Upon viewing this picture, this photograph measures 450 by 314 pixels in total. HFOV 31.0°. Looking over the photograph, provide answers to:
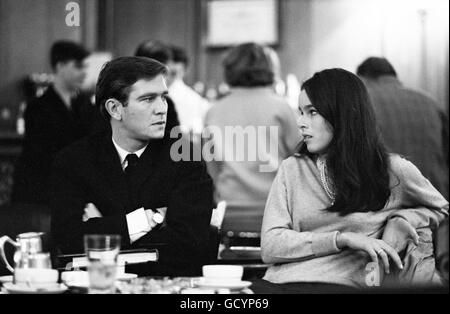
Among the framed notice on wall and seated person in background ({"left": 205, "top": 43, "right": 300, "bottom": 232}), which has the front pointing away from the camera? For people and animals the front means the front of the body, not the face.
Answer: the seated person in background

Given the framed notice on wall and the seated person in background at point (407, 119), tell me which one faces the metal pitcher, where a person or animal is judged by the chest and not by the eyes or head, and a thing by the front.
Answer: the framed notice on wall

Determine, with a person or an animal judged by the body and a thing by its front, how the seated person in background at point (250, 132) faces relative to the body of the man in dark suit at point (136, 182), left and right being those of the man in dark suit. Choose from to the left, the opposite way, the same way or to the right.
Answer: the opposite way

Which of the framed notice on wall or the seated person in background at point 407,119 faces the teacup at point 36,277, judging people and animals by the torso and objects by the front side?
the framed notice on wall

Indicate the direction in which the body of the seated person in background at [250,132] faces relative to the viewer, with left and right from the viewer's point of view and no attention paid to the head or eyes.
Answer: facing away from the viewer

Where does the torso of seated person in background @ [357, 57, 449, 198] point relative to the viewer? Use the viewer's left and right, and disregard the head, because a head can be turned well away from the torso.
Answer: facing away from the viewer and to the left of the viewer

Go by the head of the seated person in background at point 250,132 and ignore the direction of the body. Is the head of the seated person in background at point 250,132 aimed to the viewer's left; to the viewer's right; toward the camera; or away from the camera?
away from the camera

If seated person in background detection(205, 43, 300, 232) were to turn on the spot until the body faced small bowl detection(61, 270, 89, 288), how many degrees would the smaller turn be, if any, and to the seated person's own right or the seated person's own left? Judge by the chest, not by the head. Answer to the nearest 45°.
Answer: approximately 180°

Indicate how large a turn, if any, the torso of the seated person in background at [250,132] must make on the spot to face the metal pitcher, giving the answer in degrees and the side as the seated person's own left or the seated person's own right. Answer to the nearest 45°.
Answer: approximately 180°

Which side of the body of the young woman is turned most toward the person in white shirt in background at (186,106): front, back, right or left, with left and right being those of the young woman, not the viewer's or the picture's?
right

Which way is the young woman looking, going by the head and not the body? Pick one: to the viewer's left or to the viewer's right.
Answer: to the viewer's left
